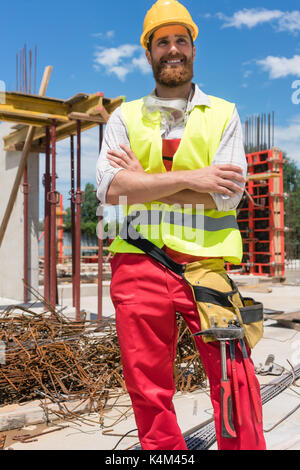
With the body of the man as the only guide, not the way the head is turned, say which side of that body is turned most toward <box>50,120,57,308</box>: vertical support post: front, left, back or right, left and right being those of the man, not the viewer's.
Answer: back

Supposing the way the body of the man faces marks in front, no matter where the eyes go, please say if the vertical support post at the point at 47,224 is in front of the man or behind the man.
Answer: behind

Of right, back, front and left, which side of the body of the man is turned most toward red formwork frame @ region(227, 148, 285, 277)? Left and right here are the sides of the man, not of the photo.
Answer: back

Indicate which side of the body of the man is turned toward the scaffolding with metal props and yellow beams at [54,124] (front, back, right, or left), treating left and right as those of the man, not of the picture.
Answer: back

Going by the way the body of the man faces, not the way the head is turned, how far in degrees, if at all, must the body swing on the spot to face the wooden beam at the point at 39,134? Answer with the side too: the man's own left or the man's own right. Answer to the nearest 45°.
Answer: approximately 180°

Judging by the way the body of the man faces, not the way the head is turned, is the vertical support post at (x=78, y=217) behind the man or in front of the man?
behind

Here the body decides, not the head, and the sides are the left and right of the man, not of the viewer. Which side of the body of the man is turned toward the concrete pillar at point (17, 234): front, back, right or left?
back

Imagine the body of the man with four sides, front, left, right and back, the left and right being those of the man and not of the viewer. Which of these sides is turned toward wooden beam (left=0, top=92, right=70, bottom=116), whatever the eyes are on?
back

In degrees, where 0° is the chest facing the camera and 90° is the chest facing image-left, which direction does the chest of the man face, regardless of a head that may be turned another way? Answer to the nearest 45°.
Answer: approximately 0°

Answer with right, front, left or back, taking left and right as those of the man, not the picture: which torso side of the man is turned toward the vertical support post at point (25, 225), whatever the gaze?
back
